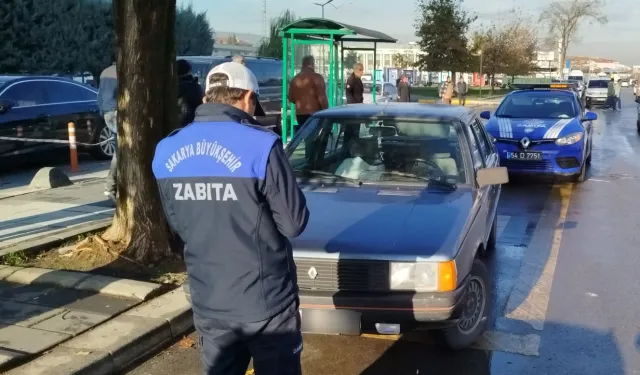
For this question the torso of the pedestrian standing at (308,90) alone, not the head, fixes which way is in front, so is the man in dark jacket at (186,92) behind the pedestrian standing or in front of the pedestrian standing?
behind

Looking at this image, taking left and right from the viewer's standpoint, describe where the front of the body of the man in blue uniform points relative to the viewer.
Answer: facing away from the viewer and to the right of the viewer

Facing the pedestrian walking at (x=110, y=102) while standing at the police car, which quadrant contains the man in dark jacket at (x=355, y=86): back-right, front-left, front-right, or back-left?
front-right

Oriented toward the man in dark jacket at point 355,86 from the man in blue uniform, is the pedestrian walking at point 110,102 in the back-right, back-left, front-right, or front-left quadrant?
front-left

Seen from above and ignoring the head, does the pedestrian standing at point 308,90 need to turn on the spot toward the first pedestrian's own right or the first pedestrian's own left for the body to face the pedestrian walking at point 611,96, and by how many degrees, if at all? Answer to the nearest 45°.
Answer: approximately 45° to the first pedestrian's own right

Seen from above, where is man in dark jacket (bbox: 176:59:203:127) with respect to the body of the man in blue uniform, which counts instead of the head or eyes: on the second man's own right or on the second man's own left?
on the second man's own left

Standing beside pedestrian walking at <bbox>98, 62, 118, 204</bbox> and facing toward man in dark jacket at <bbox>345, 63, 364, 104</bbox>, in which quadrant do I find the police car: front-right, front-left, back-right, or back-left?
front-right

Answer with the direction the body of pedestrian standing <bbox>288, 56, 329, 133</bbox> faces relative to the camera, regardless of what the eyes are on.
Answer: away from the camera

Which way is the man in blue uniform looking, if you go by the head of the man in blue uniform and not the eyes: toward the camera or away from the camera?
away from the camera
